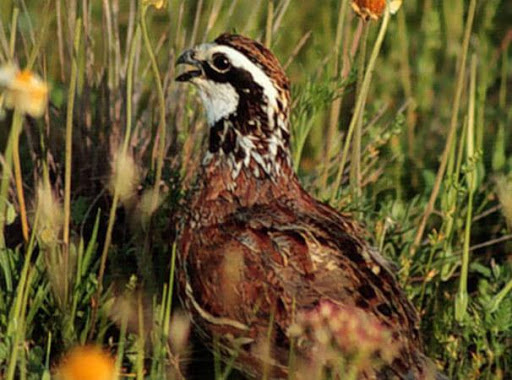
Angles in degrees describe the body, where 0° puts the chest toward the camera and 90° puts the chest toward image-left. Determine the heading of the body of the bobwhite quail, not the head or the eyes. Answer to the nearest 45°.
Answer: approximately 90°

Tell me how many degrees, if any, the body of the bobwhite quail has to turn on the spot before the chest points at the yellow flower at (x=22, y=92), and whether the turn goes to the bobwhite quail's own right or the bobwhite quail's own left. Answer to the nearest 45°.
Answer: approximately 45° to the bobwhite quail's own left

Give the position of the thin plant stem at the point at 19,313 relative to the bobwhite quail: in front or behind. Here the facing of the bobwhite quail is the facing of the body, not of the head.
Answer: in front
